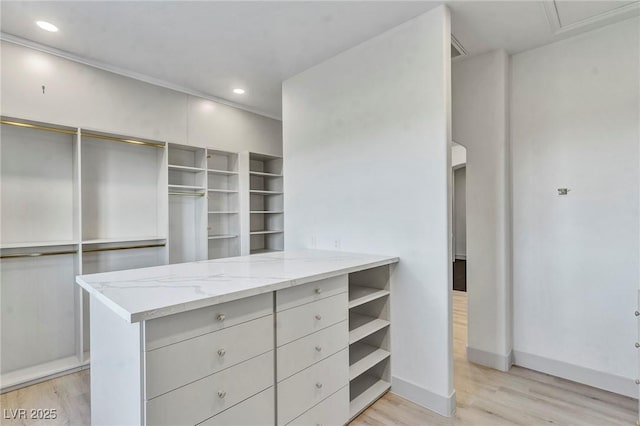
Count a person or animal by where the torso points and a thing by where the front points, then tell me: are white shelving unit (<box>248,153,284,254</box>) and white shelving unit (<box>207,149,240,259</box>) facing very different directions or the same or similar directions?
same or similar directions

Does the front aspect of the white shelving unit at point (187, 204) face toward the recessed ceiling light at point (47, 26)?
no

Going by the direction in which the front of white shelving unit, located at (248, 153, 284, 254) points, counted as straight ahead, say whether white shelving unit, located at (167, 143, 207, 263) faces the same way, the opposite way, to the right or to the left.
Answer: the same way

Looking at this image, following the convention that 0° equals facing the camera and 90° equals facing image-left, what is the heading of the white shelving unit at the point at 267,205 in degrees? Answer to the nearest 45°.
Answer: approximately 315°

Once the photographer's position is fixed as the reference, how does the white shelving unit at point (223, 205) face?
facing the viewer and to the right of the viewer

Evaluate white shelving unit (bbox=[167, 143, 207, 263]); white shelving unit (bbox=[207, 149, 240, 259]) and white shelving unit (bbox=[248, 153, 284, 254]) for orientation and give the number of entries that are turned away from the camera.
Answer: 0

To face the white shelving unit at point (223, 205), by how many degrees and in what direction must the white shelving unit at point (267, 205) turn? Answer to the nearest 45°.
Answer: approximately 90° to its right

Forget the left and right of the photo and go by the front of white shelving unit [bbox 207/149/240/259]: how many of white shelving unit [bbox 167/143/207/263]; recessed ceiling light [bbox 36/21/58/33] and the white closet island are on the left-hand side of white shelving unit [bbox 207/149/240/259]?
0

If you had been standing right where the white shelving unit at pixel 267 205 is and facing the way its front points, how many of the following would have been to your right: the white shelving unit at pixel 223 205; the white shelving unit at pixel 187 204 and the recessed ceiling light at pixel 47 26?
3

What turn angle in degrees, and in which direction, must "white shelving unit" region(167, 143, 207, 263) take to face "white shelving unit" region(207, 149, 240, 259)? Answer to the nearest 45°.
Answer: approximately 90° to its left

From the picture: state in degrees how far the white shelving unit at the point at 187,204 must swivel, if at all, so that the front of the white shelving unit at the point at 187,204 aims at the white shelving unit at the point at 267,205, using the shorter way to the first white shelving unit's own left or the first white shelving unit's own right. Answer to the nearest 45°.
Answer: approximately 90° to the first white shelving unit's own left

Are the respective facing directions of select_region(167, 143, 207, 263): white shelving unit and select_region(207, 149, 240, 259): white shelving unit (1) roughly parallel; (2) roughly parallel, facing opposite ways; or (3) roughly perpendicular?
roughly parallel

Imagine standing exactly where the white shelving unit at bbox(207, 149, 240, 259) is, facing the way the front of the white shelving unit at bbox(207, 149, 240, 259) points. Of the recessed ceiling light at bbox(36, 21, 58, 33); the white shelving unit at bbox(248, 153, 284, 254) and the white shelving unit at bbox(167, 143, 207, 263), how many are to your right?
2

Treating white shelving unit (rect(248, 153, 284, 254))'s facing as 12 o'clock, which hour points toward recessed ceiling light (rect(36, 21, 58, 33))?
The recessed ceiling light is roughly at 3 o'clock from the white shelving unit.

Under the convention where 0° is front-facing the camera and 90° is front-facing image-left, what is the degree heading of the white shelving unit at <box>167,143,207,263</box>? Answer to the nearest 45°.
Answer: approximately 315°

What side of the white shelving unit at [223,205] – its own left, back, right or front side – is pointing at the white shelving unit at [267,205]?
left

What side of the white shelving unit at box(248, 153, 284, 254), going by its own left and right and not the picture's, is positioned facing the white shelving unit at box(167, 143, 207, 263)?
right

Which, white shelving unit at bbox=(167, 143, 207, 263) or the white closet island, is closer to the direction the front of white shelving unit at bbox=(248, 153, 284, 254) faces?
the white closet island

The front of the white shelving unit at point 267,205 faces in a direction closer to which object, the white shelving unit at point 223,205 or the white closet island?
the white closet island
